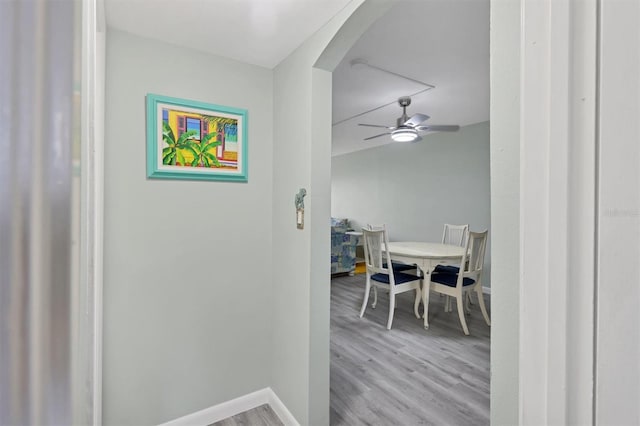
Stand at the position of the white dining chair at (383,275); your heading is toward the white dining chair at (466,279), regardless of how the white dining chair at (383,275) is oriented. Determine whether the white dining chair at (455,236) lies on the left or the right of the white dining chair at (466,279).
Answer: left

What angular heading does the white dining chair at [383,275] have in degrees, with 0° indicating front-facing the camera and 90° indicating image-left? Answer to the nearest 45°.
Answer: approximately 225°

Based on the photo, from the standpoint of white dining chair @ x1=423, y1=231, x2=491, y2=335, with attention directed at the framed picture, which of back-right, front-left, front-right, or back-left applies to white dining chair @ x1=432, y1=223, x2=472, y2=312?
back-right

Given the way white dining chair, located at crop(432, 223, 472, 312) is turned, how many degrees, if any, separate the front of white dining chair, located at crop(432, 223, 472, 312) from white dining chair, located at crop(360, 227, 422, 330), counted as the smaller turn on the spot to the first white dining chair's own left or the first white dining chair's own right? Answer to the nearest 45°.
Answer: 0° — it already faces it

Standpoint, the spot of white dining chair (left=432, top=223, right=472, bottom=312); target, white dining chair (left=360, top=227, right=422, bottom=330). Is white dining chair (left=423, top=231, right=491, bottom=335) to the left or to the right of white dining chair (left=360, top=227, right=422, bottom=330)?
left

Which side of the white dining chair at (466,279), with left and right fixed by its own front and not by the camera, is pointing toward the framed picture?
left

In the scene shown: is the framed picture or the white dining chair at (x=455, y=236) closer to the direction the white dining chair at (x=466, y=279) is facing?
the white dining chair

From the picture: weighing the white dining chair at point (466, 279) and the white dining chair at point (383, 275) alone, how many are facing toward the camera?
0

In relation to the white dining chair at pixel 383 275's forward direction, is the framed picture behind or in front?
behind

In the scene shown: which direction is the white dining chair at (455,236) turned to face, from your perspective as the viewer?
facing the viewer and to the left of the viewer

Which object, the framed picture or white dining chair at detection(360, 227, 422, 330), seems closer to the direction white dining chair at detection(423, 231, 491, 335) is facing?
the white dining chair

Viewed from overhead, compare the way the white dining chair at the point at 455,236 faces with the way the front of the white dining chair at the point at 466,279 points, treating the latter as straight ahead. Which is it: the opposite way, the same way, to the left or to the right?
to the left

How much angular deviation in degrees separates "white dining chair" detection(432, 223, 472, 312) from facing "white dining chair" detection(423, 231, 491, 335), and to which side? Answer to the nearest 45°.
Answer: approximately 45° to its left

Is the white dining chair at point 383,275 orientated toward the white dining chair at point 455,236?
yes

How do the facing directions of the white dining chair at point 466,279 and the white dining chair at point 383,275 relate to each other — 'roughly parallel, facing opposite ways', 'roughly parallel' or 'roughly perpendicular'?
roughly perpendicular

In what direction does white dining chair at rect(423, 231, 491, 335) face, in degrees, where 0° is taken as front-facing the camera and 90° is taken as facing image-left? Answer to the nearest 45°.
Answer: approximately 135°

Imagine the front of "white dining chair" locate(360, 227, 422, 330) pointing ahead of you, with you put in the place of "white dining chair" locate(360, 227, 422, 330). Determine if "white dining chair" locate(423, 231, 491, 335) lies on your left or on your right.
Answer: on your right
